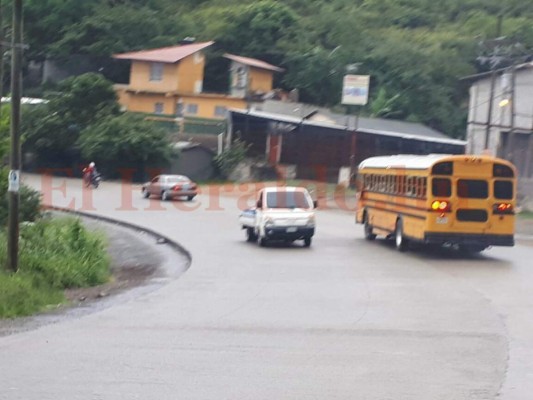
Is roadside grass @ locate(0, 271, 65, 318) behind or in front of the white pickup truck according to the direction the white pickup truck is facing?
in front

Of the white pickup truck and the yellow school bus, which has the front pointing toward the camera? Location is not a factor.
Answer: the white pickup truck

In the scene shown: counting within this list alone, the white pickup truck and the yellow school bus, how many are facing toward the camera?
1

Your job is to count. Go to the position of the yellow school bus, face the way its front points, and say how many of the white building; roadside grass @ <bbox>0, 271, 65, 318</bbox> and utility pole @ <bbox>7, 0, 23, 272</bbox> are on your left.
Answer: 2

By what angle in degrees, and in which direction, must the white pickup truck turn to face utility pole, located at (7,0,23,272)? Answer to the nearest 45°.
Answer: approximately 45° to its right

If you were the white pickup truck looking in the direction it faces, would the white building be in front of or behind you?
behind

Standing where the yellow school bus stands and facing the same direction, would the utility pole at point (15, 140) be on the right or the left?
on its left

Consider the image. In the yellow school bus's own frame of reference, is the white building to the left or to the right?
on its right

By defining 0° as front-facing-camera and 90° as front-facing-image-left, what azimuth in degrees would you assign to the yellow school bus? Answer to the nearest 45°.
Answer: approximately 135°

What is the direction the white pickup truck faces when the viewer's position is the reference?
facing the viewer
